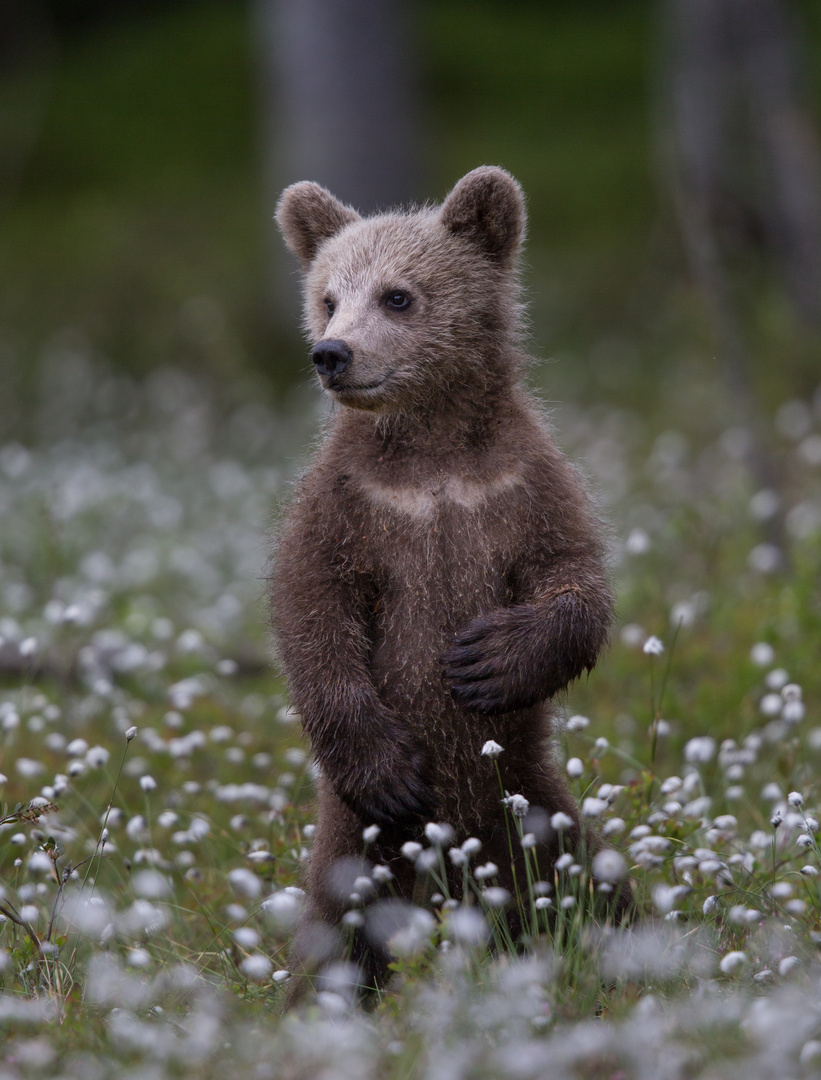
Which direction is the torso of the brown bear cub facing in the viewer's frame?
toward the camera
